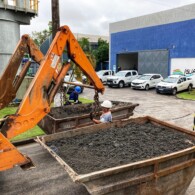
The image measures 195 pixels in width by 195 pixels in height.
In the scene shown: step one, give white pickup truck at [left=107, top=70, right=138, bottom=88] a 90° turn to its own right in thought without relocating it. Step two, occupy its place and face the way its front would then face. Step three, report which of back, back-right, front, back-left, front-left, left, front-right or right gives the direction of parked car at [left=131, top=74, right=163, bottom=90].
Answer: back

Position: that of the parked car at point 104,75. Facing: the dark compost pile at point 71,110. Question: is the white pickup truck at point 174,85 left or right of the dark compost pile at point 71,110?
left

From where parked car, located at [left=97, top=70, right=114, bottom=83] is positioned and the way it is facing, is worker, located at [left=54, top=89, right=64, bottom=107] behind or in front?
in front

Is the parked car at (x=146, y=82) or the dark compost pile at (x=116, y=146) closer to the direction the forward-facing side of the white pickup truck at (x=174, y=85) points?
the dark compost pile

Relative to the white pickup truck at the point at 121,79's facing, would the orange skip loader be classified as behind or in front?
in front

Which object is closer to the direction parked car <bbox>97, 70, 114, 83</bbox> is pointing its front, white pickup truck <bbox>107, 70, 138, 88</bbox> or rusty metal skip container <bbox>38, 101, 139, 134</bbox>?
the rusty metal skip container

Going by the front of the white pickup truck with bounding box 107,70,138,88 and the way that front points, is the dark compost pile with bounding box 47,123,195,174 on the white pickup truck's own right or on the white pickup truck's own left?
on the white pickup truck's own left

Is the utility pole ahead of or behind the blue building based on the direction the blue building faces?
ahead

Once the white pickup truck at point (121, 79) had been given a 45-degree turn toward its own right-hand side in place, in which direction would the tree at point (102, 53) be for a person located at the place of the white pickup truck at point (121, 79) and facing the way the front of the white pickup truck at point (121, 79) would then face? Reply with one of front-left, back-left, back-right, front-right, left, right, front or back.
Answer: right

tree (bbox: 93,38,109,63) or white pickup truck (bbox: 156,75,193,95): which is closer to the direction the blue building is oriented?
the white pickup truck

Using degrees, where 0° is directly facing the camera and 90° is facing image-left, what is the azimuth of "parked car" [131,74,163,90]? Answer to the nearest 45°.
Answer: approximately 45°

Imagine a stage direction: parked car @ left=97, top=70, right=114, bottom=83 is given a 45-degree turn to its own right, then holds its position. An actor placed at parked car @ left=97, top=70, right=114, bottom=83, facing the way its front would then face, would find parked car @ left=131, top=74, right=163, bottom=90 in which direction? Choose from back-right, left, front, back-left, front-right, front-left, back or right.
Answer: back-left
